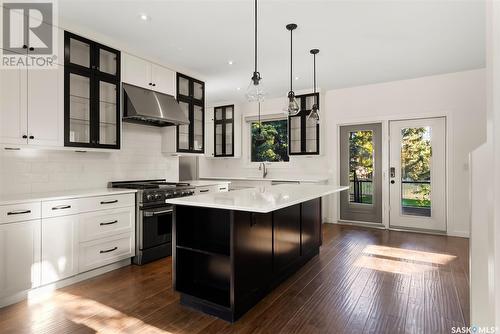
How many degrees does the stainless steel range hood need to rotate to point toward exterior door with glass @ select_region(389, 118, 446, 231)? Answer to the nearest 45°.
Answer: approximately 45° to its left

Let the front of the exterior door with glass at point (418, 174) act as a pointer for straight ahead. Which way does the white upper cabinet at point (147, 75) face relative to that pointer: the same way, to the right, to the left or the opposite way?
to the left

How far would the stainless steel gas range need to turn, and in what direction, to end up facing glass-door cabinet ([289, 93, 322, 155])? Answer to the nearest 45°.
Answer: approximately 90° to its left

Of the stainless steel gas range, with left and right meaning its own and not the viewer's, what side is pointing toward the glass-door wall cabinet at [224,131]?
left
